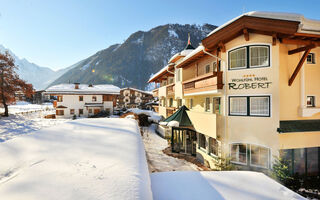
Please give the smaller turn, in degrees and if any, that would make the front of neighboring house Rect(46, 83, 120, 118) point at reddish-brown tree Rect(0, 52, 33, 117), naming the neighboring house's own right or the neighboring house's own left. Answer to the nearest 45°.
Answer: approximately 45° to the neighboring house's own right

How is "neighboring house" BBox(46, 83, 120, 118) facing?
toward the camera

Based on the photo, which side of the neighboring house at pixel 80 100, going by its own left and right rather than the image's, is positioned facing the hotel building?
front
